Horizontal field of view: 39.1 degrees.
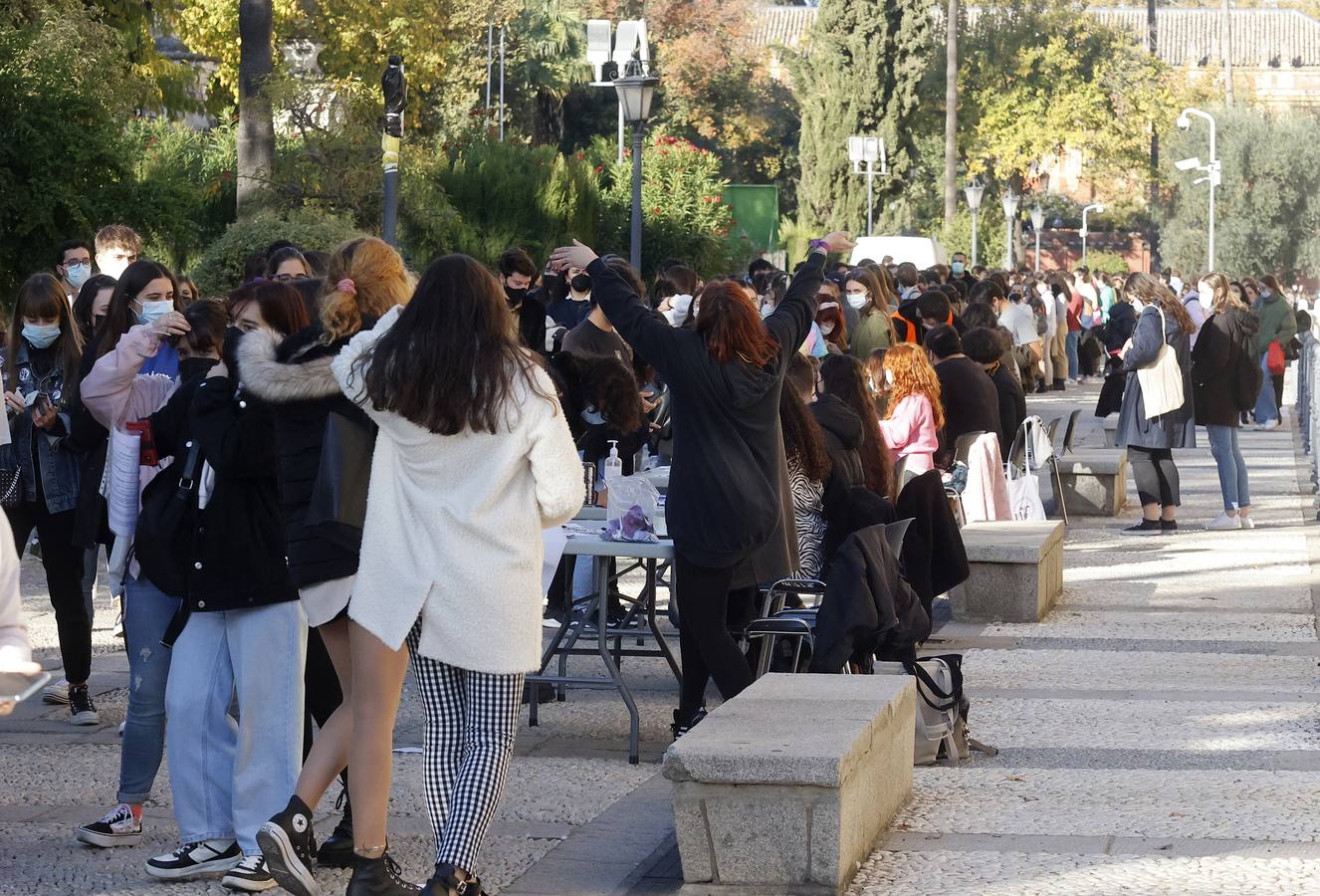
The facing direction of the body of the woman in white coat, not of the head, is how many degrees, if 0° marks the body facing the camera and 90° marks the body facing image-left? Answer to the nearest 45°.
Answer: approximately 180°

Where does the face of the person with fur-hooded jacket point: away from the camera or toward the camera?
away from the camera

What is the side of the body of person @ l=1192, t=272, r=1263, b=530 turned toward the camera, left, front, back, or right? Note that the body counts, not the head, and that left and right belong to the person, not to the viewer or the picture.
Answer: left

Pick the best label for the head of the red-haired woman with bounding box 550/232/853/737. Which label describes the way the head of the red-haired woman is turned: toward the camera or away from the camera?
away from the camera

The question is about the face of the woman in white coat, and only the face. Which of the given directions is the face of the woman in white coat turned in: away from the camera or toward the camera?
away from the camera
